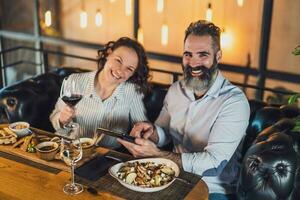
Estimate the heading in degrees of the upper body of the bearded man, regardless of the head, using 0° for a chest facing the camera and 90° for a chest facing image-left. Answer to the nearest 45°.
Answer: approximately 45°

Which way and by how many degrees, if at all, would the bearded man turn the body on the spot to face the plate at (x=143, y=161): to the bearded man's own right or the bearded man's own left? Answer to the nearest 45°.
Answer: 0° — they already face it

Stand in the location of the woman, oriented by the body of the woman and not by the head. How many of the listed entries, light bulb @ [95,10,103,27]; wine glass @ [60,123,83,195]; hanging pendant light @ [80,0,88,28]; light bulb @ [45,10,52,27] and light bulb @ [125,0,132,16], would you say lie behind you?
4

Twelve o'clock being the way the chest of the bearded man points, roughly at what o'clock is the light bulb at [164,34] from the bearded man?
The light bulb is roughly at 4 o'clock from the bearded man.

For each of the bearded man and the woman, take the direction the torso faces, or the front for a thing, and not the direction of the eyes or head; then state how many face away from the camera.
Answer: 0

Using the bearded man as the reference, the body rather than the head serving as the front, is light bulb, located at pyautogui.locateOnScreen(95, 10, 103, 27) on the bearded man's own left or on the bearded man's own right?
on the bearded man's own right

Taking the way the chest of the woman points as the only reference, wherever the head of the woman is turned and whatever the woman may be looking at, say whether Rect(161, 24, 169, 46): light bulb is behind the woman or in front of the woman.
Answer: behind

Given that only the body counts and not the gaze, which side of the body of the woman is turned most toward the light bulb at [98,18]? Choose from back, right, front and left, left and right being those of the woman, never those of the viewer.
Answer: back

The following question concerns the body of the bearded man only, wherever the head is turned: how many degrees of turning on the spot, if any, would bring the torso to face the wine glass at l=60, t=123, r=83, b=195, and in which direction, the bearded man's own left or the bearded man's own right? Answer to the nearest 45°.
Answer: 0° — they already face it

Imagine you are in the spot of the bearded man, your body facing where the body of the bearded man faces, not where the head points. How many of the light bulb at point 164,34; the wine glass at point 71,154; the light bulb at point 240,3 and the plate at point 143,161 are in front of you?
2

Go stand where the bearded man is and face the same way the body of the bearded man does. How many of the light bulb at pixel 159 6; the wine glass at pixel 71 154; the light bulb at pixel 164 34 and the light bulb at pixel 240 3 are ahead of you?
1

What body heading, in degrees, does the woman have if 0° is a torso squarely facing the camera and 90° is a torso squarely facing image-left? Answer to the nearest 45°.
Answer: approximately 0°

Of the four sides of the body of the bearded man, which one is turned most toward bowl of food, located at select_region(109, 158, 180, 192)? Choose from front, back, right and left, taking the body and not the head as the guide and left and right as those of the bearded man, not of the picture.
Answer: front

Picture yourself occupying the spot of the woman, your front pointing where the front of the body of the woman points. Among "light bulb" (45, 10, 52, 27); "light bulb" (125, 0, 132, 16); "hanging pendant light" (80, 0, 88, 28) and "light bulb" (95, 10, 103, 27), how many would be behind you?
4
